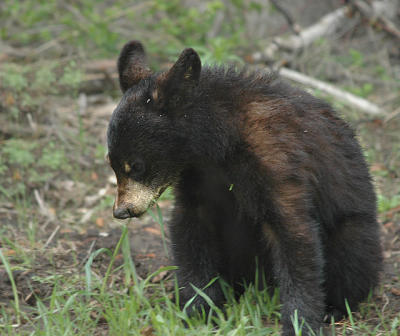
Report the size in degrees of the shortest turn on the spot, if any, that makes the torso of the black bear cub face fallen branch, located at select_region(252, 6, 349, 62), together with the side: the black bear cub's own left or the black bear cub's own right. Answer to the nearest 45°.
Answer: approximately 135° to the black bear cub's own right

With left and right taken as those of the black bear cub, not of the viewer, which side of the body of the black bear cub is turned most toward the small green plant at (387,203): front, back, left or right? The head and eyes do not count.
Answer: back

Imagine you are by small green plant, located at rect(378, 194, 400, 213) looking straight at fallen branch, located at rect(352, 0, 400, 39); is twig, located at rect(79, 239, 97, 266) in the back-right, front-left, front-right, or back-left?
back-left

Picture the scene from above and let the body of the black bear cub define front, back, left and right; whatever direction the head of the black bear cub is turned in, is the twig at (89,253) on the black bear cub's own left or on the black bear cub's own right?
on the black bear cub's own right

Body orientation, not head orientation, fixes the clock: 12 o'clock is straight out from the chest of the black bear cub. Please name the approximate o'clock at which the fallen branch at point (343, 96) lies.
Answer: The fallen branch is roughly at 5 o'clock from the black bear cub.

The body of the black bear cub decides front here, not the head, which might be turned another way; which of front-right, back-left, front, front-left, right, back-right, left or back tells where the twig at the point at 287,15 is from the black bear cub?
back-right

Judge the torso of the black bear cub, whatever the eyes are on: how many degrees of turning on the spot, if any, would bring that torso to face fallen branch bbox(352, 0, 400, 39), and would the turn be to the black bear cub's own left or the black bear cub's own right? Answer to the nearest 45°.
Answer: approximately 135° to the black bear cub's own right

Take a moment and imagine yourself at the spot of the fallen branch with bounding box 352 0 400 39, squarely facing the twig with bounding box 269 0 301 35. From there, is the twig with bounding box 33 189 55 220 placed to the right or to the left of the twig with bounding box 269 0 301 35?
left

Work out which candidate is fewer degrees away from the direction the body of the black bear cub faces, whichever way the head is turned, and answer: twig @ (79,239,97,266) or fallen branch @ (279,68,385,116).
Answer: the twig

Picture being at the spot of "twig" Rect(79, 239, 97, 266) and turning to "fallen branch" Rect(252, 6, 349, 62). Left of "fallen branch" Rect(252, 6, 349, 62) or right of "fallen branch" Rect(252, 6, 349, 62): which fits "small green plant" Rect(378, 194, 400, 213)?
right

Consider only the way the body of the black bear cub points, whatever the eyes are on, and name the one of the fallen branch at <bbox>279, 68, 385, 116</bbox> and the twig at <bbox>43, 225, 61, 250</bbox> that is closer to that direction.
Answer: the twig
